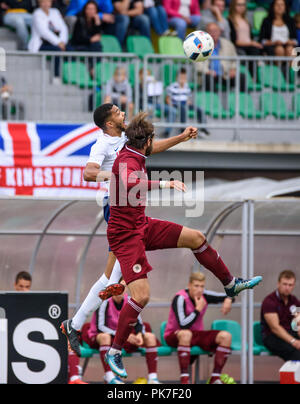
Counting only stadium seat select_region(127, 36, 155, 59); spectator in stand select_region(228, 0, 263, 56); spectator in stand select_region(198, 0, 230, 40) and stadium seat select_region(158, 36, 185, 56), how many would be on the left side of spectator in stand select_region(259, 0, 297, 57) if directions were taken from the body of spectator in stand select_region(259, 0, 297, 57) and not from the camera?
0

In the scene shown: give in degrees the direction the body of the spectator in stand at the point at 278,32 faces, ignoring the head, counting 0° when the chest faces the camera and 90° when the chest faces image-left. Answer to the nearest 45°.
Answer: approximately 0°

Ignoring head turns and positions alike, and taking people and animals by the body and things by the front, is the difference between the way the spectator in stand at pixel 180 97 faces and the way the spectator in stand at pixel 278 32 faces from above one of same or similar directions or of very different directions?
same or similar directions

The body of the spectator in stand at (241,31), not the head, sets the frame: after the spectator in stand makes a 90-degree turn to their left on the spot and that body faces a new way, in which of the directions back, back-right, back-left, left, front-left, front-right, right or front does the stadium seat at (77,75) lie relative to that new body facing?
back

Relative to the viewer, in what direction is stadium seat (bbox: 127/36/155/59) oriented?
toward the camera

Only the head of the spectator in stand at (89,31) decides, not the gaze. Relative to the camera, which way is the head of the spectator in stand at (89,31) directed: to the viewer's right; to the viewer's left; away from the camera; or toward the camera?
toward the camera

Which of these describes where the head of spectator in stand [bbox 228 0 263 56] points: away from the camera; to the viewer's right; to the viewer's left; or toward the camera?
toward the camera

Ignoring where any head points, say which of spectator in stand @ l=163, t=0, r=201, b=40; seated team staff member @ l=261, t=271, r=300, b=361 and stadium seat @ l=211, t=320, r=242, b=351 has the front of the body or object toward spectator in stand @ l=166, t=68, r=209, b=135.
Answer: spectator in stand @ l=163, t=0, r=201, b=40

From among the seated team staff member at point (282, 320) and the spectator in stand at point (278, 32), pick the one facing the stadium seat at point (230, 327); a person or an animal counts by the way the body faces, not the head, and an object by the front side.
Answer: the spectator in stand

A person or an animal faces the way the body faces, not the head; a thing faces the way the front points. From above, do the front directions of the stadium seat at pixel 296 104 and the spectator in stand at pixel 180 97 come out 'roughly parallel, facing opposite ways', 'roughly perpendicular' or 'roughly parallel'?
roughly parallel

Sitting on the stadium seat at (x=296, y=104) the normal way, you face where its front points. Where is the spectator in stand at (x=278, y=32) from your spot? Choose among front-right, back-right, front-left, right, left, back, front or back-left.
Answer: back

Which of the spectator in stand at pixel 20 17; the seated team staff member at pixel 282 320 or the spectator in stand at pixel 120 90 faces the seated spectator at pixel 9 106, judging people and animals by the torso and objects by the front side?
the spectator in stand at pixel 20 17

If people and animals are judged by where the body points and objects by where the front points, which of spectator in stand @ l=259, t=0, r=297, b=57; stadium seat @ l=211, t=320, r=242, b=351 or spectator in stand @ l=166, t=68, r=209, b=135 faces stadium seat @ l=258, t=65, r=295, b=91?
spectator in stand @ l=259, t=0, r=297, b=57

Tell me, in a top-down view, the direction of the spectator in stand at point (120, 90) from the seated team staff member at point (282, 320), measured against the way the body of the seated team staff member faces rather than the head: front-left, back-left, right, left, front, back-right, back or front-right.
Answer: back

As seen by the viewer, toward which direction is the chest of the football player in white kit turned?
to the viewer's right
